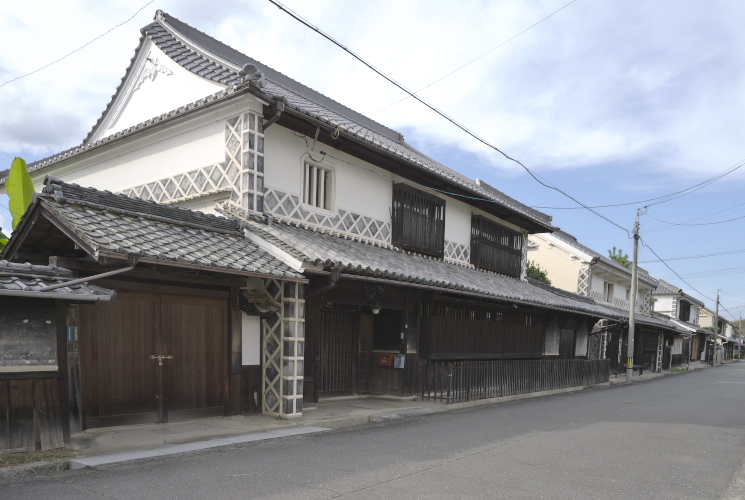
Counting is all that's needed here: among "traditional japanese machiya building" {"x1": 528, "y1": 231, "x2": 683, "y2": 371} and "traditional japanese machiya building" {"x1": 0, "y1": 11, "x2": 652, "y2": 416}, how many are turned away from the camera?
0

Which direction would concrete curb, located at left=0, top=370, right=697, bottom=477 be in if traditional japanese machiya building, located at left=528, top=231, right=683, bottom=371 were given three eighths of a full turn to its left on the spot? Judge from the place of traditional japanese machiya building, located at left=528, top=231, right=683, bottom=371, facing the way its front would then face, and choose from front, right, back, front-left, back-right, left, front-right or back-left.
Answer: back

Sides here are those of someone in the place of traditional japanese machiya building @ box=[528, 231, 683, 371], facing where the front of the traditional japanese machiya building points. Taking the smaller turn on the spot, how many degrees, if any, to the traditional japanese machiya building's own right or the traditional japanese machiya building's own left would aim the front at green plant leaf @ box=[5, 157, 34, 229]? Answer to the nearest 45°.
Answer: approximately 45° to the traditional japanese machiya building's own right

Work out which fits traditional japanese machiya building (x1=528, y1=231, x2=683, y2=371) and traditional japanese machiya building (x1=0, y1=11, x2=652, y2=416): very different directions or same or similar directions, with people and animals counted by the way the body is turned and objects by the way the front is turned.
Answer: same or similar directions

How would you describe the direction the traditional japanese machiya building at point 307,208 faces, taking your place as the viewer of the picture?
facing the viewer and to the right of the viewer

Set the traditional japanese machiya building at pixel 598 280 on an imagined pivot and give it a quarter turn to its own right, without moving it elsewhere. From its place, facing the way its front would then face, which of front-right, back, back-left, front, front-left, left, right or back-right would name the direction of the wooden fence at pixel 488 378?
front-left

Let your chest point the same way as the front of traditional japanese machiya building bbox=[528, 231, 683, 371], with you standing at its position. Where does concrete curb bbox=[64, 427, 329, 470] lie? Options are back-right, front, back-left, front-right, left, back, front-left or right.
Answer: front-right

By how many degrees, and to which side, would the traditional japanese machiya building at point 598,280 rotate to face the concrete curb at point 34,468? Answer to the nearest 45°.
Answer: approximately 45° to its right
